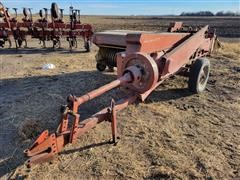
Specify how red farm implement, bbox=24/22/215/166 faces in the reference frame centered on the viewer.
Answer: facing the viewer and to the left of the viewer

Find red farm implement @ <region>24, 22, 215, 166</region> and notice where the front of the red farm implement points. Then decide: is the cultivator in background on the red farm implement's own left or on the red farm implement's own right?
on the red farm implement's own right
